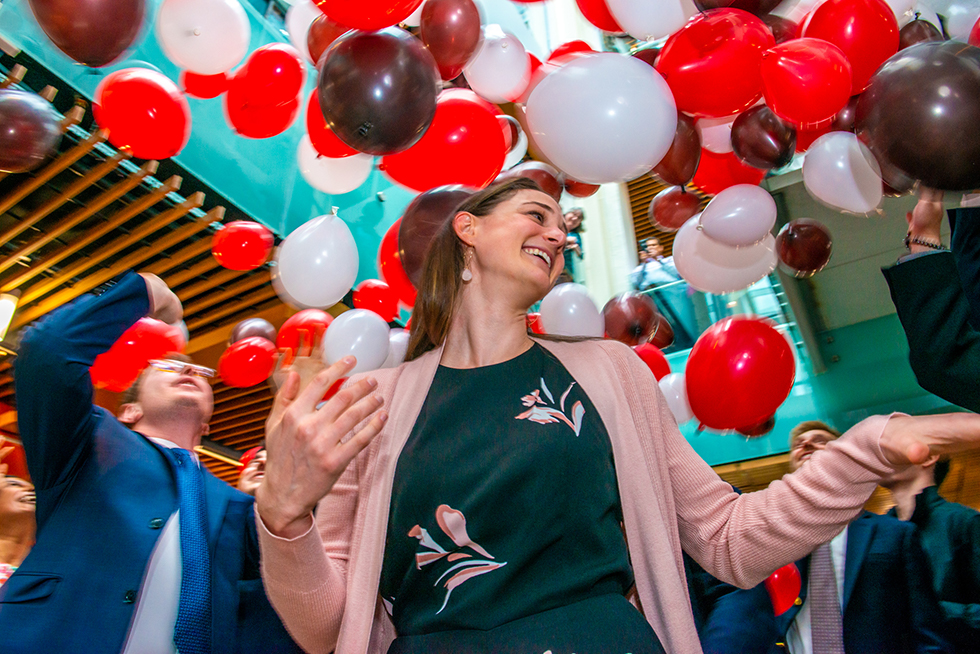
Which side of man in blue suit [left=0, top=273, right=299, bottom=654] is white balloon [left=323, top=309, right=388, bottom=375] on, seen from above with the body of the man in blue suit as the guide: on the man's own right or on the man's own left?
on the man's own left

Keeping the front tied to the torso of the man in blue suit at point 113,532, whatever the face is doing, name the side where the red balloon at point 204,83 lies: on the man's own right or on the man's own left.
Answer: on the man's own left

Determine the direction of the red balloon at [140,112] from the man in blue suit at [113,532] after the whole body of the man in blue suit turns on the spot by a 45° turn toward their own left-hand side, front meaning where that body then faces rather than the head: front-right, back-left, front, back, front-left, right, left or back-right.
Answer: left

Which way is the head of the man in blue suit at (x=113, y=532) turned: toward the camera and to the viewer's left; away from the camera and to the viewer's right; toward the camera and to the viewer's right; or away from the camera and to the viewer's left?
toward the camera and to the viewer's right

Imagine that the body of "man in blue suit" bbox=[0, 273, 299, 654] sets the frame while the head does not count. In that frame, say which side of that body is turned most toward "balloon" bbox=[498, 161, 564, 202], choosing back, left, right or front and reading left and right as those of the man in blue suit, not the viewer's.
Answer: left

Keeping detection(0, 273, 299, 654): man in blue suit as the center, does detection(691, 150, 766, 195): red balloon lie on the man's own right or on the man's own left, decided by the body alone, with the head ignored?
on the man's own left

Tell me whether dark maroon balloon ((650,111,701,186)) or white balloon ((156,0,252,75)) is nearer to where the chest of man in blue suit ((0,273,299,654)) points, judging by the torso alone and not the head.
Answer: the dark maroon balloon
